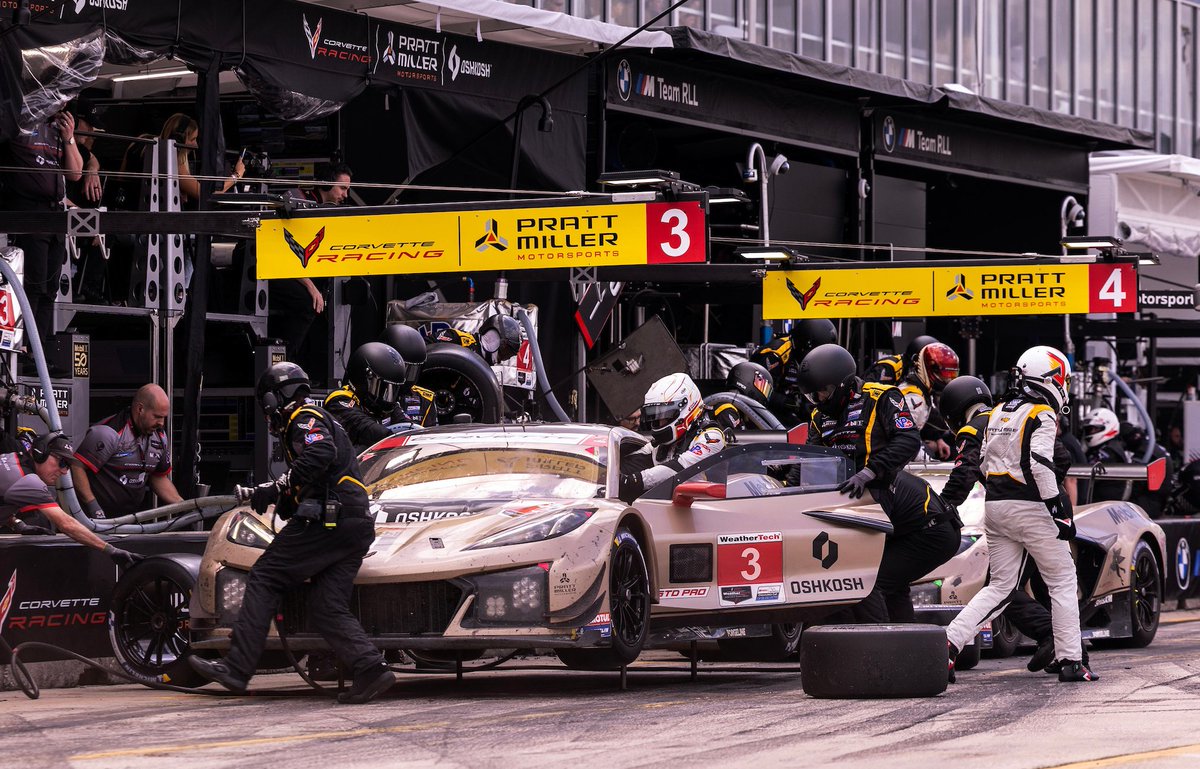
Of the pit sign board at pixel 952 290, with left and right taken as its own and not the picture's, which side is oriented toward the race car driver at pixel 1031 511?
front

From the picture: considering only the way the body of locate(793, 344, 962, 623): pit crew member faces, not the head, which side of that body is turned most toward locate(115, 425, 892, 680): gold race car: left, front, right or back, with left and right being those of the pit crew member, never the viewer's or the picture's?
front

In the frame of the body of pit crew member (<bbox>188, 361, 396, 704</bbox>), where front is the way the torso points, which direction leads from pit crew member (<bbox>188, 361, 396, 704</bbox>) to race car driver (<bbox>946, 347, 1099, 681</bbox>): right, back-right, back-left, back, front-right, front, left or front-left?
back

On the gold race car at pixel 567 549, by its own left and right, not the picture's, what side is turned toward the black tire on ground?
left

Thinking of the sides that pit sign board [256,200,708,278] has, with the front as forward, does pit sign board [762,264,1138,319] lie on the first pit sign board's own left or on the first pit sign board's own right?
on the first pit sign board's own left

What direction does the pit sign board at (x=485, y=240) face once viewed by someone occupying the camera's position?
facing the viewer

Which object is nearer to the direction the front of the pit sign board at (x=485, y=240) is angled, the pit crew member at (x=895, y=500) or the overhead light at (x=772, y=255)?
the pit crew member

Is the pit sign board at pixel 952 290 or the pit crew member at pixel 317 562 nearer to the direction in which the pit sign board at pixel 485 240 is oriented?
the pit crew member

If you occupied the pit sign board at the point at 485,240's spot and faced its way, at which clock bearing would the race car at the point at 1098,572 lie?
The race car is roughly at 9 o'clock from the pit sign board.

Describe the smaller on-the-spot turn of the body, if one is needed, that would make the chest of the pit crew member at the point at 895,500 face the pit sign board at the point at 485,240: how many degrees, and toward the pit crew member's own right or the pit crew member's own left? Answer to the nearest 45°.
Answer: approximately 90° to the pit crew member's own right

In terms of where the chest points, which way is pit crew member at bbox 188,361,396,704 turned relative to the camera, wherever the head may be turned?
to the viewer's left

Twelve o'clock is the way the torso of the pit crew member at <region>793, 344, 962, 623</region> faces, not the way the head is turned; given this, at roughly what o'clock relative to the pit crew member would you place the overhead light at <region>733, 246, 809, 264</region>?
The overhead light is roughly at 4 o'clock from the pit crew member.

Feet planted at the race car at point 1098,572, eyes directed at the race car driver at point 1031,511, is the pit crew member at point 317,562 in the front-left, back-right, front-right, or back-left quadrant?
front-right

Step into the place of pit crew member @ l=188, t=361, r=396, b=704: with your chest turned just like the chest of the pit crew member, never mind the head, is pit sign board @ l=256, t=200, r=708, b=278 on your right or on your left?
on your right

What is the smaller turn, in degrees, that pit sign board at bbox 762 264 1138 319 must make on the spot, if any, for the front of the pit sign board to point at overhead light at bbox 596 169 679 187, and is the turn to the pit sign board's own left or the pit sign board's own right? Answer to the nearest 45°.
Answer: approximately 45° to the pit sign board's own right

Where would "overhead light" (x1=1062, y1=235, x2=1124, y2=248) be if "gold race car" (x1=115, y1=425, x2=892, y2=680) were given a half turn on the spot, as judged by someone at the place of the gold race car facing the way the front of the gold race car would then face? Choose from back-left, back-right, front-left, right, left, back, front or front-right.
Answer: front
